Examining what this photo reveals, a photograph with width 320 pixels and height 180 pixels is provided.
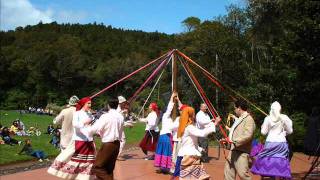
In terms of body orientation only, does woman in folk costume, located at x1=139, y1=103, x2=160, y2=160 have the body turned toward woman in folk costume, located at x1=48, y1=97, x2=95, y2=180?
no

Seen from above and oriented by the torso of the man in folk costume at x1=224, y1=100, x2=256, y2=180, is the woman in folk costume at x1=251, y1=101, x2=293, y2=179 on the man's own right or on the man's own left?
on the man's own right

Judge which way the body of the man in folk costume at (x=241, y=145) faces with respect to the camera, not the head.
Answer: to the viewer's left

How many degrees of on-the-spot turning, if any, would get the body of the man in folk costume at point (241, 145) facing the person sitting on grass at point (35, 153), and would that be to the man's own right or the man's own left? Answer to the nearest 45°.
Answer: approximately 45° to the man's own right

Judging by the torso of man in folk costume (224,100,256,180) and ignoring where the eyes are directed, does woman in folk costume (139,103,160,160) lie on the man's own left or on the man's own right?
on the man's own right

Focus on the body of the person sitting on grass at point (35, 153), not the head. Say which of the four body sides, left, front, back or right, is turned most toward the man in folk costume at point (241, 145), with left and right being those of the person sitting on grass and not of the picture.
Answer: front

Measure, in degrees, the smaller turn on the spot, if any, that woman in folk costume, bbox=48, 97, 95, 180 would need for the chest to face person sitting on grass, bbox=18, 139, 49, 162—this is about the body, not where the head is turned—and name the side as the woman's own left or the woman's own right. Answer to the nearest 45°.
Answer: approximately 90° to the woman's own left

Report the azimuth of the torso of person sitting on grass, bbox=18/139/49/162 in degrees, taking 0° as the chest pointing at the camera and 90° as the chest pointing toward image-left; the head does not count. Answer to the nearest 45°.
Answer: approximately 315°

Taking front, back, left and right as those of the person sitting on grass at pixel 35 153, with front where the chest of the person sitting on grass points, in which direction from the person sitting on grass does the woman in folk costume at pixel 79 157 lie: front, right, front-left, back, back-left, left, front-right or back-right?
front-right

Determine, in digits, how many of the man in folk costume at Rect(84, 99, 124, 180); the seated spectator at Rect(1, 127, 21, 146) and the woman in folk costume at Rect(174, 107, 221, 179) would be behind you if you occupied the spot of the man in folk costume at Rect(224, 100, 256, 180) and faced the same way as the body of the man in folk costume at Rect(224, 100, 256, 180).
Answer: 0

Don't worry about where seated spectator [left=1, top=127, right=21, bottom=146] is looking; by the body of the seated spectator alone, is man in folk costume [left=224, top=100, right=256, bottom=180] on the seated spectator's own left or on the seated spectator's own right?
on the seated spectator's own right

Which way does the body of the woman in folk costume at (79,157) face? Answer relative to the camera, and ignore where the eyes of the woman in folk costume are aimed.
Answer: to the viewer's right
